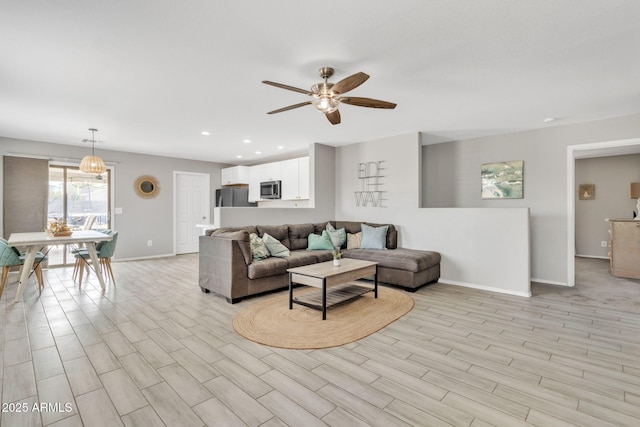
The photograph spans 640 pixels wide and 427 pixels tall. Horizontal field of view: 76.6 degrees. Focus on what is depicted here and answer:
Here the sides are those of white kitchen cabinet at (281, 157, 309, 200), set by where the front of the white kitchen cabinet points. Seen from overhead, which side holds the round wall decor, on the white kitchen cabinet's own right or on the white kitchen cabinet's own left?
on the white kitchen cabinet's own right

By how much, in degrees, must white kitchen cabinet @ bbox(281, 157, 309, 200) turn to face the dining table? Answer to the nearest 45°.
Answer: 0° — it already faces it

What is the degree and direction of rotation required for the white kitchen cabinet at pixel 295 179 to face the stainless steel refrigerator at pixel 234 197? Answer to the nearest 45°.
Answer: approximately 90° to its right

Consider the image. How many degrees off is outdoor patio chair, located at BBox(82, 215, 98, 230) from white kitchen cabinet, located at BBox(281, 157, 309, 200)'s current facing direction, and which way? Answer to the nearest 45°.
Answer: approximately 45° to its right

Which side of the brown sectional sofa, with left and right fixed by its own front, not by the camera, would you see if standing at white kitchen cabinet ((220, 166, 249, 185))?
back

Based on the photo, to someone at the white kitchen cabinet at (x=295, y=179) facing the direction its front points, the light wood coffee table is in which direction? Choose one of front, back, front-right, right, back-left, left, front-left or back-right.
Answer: front-left

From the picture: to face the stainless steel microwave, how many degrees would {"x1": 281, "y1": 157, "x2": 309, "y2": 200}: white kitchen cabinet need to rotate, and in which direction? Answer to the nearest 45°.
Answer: approximately 90° to its right

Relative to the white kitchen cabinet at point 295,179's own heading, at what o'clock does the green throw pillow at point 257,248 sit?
The green throw pillow is roughly at 11 o'clock from the white kitchen cabinet.

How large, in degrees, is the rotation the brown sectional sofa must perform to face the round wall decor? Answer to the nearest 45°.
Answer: approximately 135° to its right

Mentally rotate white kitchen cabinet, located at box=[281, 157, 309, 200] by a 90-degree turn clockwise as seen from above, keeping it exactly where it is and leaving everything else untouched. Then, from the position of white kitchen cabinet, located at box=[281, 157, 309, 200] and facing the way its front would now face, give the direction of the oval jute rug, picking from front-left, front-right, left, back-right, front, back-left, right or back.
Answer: back-left

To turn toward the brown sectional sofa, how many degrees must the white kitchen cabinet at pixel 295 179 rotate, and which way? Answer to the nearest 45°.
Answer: approximately 45° to its left

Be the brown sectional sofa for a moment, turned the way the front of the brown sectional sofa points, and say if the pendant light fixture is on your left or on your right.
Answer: on your right

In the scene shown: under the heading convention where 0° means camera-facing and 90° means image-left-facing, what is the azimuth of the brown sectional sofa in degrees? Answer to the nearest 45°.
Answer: approximately 0°

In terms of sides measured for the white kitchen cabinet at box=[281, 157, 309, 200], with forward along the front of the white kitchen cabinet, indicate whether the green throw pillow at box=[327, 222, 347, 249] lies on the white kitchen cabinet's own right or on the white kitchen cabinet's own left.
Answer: on the white kitchen cabinet's own left

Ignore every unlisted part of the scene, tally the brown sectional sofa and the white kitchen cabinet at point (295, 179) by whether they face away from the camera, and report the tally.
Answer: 0
